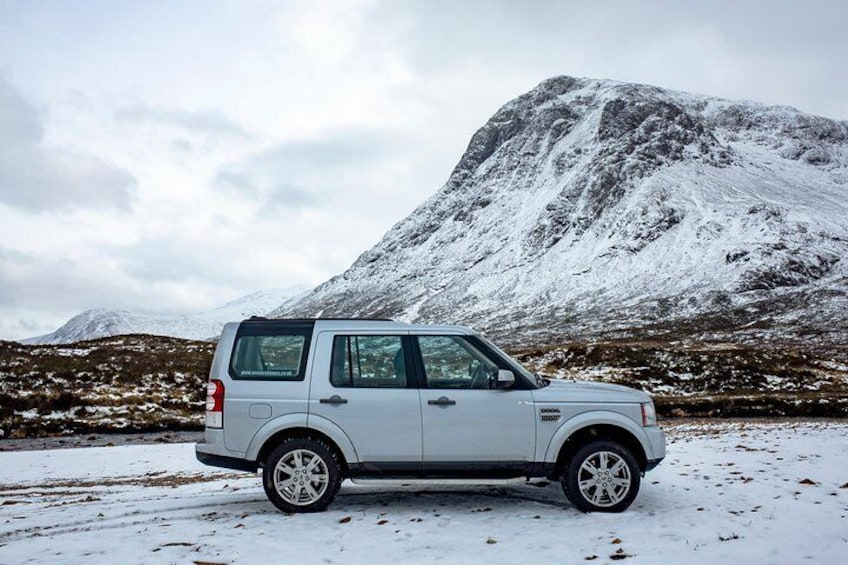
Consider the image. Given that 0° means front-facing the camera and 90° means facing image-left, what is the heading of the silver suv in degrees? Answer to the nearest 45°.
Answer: approximately 270°
